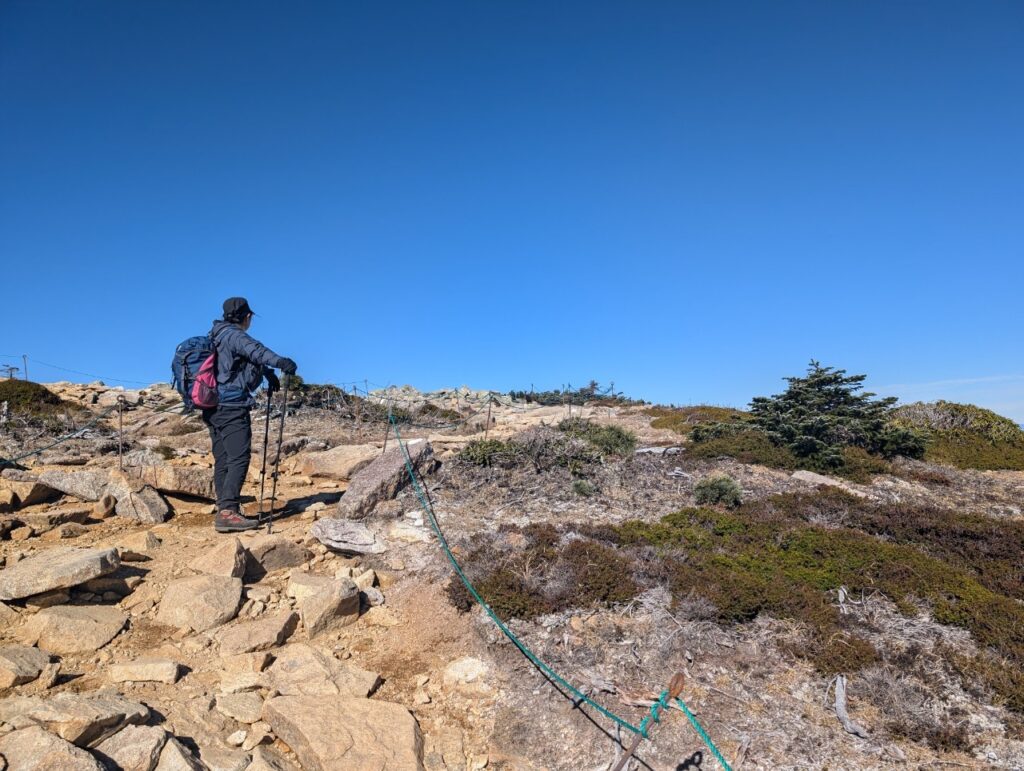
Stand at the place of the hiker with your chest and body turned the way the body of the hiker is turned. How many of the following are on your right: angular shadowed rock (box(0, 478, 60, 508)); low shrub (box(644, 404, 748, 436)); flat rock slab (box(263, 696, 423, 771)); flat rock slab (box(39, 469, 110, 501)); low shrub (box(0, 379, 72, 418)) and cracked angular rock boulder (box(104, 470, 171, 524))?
1

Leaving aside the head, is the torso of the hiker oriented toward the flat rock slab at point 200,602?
no

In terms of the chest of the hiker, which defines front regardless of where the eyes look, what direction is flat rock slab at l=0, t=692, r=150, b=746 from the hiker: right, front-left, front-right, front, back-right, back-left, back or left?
right

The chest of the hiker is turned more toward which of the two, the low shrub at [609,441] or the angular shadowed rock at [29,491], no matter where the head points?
the low shrub

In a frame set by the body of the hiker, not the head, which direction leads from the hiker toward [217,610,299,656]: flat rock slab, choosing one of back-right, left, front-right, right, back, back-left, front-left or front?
right

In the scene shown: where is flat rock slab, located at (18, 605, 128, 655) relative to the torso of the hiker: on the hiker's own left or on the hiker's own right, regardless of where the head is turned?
on the hiker's own right

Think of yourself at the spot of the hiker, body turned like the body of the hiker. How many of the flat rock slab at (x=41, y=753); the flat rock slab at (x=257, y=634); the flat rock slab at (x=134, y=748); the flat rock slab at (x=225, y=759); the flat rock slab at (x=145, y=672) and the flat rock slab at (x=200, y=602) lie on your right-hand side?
6

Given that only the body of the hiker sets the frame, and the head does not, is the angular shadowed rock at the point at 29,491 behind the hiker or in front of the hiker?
behind

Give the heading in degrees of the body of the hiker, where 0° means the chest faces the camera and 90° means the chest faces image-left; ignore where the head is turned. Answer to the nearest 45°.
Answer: approximately 270°

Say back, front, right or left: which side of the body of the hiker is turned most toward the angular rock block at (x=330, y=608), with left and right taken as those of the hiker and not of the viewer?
right

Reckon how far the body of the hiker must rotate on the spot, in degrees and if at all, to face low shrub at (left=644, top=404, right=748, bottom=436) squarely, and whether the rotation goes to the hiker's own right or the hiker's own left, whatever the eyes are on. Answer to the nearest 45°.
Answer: approximately 45° to the hiker's own left

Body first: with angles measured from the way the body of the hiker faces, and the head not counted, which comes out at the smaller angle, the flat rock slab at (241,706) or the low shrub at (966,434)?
the low shrub

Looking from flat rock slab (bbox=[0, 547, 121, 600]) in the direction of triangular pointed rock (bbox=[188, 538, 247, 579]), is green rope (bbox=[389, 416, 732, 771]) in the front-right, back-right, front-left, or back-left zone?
front-right

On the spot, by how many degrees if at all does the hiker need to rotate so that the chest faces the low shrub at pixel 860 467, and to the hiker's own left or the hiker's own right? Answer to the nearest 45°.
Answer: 0° — they already face it

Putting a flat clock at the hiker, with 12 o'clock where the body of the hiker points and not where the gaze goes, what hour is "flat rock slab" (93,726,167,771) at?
The flat rock slab is roughly at 3 o'clock from the hiker.

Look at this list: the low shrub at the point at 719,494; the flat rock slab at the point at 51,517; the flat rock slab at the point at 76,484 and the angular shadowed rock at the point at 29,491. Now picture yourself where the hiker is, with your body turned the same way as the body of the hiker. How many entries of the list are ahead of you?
1

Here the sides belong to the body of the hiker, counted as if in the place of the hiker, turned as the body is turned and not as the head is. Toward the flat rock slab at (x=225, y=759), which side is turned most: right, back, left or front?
right

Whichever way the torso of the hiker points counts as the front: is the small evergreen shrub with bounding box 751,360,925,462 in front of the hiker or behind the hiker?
in front

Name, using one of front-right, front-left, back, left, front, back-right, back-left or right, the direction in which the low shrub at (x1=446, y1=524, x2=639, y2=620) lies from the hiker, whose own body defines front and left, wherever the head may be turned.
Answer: front-right
